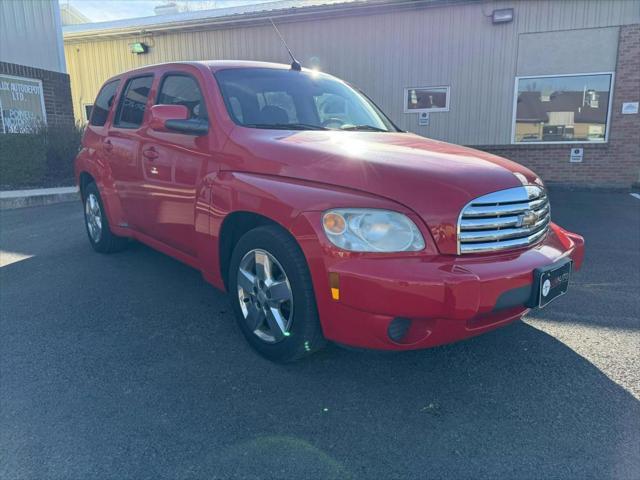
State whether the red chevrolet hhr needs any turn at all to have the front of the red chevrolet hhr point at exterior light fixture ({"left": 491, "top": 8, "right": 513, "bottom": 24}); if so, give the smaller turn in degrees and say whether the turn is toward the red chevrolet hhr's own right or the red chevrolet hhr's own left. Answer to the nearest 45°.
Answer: approximately 135° to the red chevrolet hhr's own left

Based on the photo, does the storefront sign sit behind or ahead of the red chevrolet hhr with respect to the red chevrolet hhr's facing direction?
behind

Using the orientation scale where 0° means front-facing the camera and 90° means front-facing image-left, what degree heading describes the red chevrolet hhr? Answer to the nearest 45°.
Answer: approximately 315°

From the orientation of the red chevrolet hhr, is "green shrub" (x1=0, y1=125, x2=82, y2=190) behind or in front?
behind

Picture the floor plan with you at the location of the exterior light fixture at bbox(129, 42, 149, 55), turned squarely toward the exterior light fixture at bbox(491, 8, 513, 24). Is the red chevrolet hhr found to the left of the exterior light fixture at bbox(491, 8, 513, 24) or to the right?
right

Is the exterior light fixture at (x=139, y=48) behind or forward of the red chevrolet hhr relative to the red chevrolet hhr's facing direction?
behind
